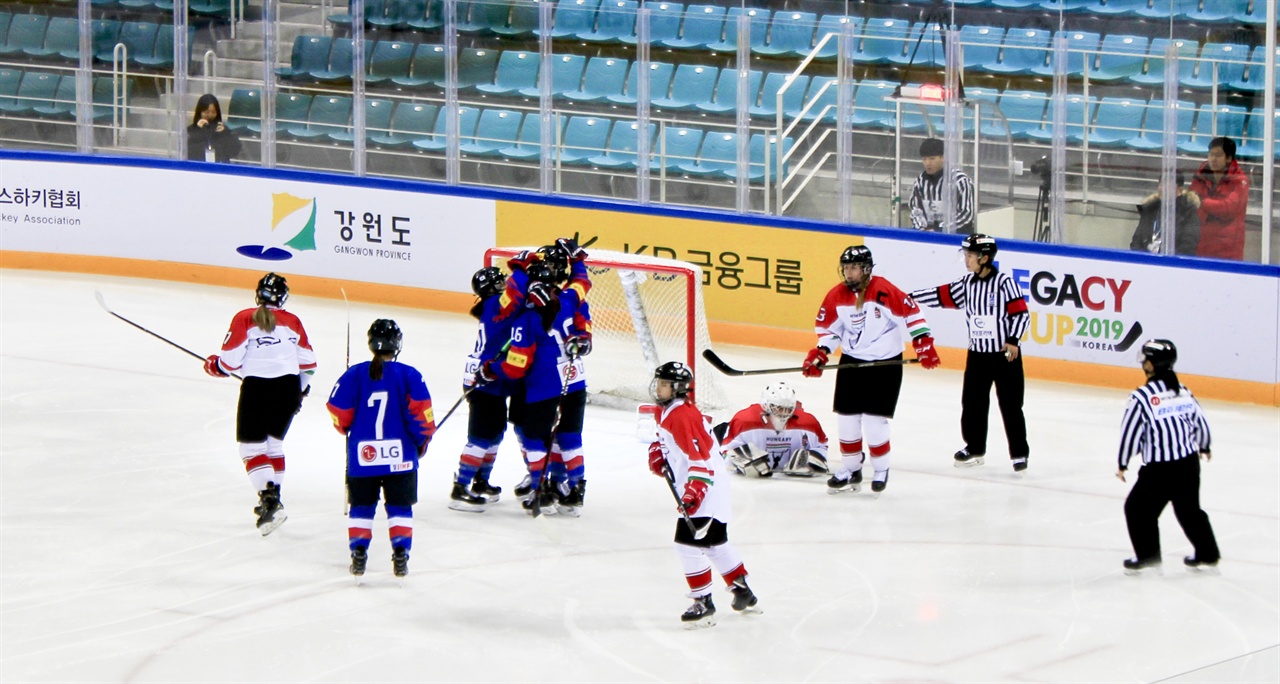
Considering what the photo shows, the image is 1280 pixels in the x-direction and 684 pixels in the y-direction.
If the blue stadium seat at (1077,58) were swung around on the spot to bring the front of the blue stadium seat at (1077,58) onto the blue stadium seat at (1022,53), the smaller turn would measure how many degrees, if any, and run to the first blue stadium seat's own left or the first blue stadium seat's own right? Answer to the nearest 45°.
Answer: approximately 45° to the first blue stadium seat's own right

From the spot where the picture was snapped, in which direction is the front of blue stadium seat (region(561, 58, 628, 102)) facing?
facing the viewer and to the left of the viewer

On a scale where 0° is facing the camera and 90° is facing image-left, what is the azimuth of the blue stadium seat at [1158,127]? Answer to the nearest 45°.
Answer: approximately 45°

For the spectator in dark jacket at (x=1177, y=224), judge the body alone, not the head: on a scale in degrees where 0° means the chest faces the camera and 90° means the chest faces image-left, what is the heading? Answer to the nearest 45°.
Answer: approximately 45°

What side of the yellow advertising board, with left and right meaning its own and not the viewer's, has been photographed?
front

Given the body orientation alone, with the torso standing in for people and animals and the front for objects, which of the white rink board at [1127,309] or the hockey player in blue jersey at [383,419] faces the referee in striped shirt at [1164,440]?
the white rink board

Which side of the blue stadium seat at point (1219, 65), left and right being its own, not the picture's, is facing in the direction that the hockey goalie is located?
front

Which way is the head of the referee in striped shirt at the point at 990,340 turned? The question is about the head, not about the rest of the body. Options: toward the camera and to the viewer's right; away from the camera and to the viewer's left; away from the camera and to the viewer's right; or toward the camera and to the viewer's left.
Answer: toward the camera and to the viewer's left

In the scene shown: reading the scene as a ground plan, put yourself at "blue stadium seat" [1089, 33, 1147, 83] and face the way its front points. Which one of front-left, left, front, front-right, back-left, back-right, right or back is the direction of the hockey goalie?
front

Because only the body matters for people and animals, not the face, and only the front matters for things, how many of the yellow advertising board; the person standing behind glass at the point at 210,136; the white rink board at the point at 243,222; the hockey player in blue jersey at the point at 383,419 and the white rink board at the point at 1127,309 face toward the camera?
4

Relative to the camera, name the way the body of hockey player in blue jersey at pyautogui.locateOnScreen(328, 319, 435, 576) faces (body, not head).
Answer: away from the camera

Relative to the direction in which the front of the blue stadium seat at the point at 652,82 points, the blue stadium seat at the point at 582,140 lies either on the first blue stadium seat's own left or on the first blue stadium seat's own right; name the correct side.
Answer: on the first blue stadium seat's own right

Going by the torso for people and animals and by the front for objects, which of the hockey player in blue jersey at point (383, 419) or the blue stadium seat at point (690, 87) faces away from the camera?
the hockey player in blue jersey

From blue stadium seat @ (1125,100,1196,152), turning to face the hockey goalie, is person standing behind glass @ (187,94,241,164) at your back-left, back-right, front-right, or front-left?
front-right
